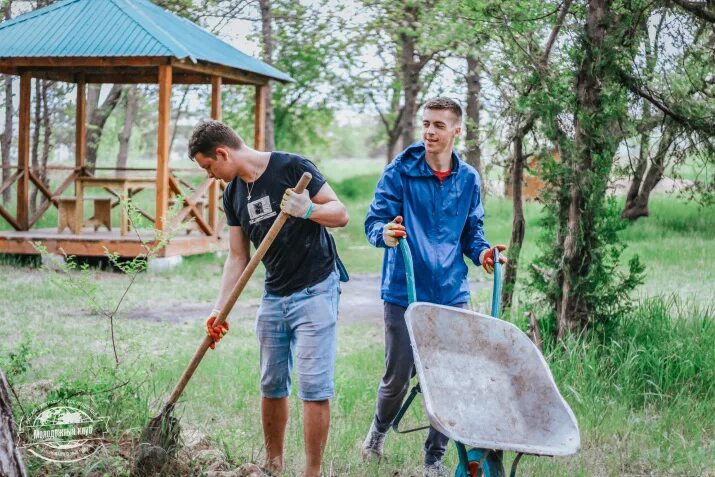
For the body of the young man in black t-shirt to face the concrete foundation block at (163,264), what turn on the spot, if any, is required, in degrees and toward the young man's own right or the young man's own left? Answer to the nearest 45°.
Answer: approximately 135° to the young man's own right

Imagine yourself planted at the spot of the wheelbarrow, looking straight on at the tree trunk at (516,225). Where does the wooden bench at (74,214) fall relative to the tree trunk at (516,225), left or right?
left

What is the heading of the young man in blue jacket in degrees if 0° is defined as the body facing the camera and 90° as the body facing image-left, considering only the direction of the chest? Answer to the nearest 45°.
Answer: approximately 0°

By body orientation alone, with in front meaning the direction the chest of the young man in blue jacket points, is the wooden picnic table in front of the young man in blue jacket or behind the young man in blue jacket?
behind

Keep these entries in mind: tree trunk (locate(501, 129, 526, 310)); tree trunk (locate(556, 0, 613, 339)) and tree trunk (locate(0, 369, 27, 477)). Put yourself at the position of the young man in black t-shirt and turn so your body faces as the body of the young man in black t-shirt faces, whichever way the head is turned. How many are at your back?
2

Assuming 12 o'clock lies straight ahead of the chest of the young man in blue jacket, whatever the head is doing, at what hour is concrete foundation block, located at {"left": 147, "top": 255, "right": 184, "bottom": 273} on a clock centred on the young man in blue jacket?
The concrete foundation block is roughly at 5 o'clock from the young man in blue jacket.

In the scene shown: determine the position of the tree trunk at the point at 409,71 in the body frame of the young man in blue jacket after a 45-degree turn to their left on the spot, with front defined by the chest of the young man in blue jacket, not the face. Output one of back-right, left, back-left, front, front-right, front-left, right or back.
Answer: back-left

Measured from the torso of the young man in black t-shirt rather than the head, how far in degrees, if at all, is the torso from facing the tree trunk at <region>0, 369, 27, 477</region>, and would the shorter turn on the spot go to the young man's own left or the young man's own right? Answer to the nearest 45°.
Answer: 0° — they already face it

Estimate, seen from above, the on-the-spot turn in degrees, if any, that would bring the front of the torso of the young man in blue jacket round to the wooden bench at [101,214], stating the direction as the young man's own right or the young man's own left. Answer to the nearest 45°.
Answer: approximately 135° to the young man's own right

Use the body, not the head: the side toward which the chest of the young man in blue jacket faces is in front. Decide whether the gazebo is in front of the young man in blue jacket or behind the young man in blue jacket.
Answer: behind

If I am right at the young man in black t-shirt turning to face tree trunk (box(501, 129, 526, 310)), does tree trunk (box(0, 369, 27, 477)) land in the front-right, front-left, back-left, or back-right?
back-left

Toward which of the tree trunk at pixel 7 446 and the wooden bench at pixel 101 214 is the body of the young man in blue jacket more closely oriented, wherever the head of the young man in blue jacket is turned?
the tree trunk
